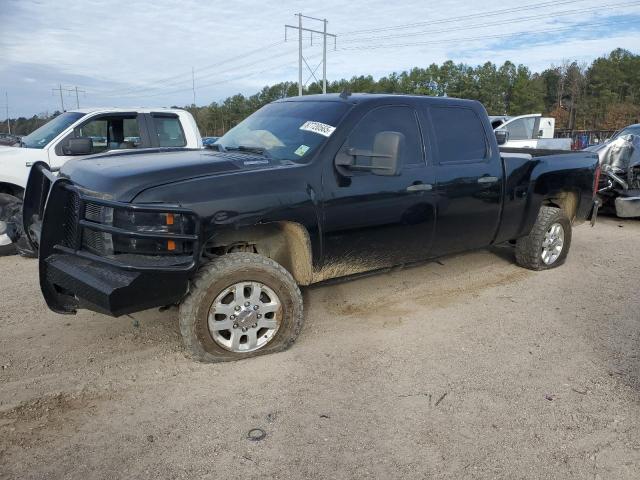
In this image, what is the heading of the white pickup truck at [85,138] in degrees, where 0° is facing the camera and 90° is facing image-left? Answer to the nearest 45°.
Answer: approximately 45°

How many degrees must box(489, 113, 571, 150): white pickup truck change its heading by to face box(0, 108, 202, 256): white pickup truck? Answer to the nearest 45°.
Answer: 0° — it already faces it

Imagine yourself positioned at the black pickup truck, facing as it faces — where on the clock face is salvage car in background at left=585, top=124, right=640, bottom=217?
The salvage car in background is roughly at 6 o'clock from the black pickup truck.

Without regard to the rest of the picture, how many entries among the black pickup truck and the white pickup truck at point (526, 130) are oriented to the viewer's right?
0

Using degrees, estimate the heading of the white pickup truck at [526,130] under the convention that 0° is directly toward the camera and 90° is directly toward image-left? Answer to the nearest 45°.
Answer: approximately 45°

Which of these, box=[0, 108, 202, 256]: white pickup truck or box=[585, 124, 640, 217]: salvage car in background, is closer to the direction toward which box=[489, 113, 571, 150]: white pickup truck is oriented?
the white pickup truck

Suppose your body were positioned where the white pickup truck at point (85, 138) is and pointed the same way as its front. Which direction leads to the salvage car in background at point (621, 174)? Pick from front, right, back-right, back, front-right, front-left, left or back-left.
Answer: back-left

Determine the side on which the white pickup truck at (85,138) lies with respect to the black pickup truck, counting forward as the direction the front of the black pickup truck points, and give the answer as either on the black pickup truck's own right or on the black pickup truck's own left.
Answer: on the black pickup truck's own right

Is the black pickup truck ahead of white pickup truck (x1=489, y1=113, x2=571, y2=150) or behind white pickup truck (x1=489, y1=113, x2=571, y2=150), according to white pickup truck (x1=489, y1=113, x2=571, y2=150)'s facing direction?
ahead
